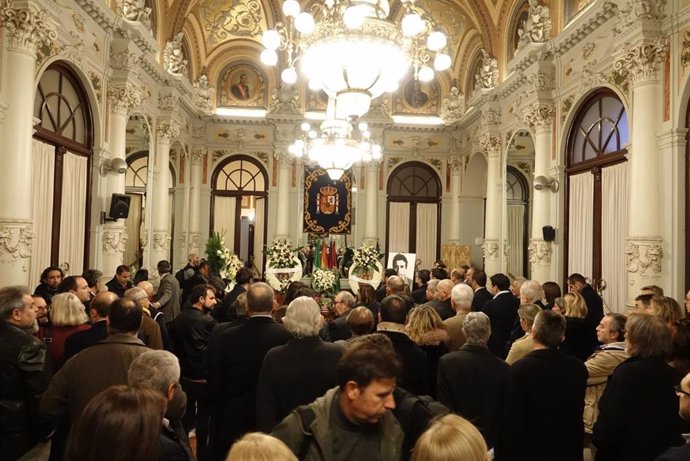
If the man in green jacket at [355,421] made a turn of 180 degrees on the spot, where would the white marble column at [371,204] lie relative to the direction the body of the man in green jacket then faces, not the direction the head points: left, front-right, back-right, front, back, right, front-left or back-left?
front-right

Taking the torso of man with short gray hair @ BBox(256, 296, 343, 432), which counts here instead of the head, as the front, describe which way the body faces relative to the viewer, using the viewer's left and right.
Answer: facing away from the viewer

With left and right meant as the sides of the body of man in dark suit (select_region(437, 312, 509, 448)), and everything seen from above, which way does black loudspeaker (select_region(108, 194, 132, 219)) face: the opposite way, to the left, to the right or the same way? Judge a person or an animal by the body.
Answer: to the right

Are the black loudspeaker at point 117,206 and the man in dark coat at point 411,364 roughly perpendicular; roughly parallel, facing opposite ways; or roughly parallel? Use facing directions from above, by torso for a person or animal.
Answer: roughly perpendicular

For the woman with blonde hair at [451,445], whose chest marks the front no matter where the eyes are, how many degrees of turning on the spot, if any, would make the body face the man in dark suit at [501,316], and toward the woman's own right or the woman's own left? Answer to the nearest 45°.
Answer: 0° — they already face them

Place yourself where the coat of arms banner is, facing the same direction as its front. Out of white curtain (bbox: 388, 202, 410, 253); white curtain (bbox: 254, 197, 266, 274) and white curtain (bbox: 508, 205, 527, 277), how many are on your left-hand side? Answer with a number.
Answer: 2

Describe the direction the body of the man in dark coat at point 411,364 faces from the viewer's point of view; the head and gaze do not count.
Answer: away from the camera

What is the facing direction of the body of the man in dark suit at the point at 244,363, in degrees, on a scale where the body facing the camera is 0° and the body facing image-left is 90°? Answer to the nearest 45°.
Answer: approximately 180°

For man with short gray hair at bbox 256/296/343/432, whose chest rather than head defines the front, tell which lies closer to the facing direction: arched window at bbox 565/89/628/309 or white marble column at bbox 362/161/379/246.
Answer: the white marble column

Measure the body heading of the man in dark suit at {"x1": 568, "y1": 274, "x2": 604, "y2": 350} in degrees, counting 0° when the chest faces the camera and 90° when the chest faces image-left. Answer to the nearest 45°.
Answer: approximately 90°

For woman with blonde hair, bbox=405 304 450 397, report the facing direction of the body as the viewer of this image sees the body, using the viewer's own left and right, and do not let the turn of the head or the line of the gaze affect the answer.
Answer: facing away from the viewer

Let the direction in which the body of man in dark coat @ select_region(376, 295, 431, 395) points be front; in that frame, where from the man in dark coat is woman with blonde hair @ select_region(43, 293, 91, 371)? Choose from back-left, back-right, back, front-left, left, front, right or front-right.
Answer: left

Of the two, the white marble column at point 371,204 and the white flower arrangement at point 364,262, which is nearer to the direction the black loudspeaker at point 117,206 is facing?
the white flower arrangement

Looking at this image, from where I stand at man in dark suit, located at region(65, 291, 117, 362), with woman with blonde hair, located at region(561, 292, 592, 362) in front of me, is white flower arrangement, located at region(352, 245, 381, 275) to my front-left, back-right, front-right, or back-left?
front-left

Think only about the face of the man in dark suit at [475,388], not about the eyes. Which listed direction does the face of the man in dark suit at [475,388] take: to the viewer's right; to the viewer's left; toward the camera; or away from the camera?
away from the camera

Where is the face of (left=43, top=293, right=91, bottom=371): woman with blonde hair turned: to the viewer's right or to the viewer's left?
to the viewer's right
